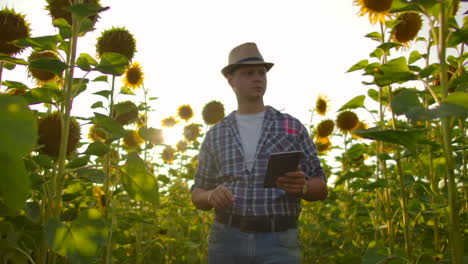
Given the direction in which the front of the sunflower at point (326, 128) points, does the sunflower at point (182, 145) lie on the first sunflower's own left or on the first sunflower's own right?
on the first sunflower's own right

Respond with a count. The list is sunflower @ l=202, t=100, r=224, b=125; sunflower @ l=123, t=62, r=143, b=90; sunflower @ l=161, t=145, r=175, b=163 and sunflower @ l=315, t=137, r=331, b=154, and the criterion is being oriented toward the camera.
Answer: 4

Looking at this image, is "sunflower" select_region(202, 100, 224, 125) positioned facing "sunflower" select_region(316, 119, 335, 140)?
no

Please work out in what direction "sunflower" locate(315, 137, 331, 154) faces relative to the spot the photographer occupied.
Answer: facing the viewer

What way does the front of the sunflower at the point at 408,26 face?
toward the camera

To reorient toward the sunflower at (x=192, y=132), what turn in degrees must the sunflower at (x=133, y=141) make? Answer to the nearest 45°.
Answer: approximately 135° to its left

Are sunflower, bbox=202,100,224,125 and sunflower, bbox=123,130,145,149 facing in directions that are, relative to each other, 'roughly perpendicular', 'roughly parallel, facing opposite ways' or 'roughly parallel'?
roughly parallel

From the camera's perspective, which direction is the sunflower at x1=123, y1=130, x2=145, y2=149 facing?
toward the camera

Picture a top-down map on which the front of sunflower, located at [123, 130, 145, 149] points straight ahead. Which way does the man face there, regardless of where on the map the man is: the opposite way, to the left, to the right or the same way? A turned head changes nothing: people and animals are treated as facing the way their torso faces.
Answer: the same way

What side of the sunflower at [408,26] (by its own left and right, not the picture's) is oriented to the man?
right

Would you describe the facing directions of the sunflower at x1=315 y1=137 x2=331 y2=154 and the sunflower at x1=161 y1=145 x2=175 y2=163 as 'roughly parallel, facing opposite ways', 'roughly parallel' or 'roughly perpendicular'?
roughly parallel

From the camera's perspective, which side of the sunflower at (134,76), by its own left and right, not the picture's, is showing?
front

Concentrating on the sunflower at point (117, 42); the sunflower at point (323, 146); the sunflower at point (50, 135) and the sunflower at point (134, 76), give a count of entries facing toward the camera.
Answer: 4
